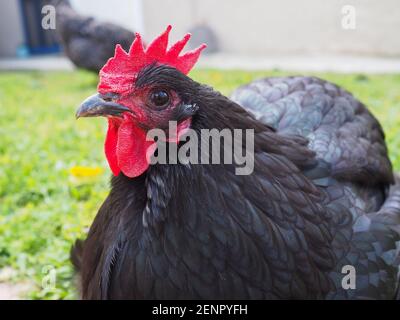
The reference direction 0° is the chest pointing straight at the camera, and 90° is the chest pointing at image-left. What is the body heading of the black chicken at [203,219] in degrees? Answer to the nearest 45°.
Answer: approximately 45°

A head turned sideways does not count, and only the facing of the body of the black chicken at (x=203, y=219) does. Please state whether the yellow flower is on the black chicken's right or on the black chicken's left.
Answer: on the black chicken's right

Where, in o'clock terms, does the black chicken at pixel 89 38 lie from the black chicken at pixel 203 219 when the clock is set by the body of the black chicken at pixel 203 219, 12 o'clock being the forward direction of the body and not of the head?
the black chicken at pixel 89 38 is roughly at 4 o'clock from the black chicken at pixel 203 219.
